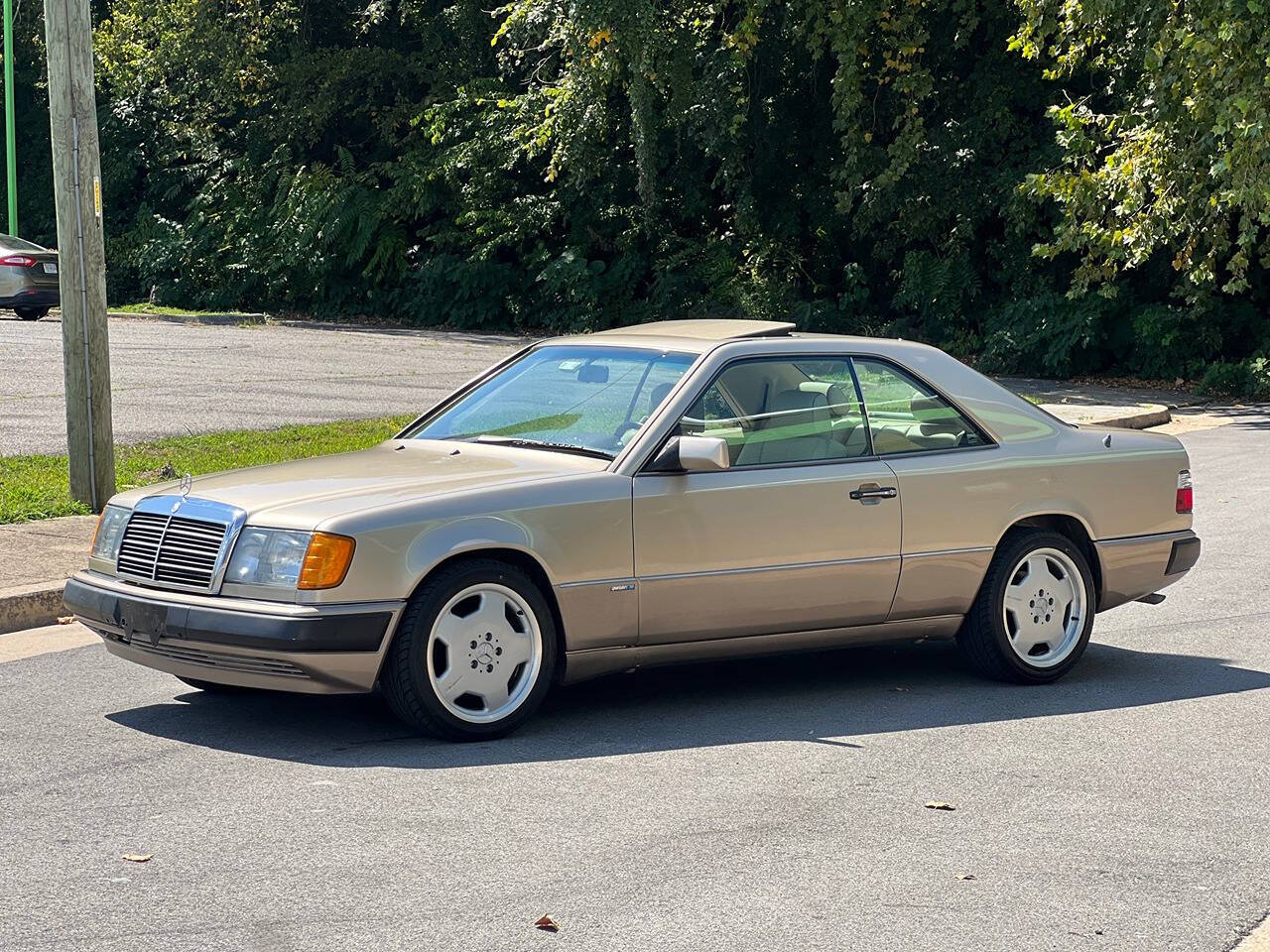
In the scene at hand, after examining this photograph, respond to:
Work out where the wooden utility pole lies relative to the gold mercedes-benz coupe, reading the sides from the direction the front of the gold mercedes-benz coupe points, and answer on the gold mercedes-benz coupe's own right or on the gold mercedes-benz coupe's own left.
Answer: on the gold mercedes-benz coupe's own right

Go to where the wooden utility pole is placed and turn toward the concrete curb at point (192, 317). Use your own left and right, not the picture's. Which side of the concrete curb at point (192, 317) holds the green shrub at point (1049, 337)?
right

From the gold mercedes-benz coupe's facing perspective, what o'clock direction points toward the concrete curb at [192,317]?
The concrete curb is roughly at 4 o'clock from the gold mercedes-benz coupe.

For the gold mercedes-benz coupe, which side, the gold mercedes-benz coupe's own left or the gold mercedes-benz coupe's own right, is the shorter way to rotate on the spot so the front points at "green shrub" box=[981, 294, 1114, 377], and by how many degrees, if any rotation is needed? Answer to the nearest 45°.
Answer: approximately 135° to the gold mercedes-benz coupe's own right

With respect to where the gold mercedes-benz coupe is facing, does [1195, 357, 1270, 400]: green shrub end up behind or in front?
behind

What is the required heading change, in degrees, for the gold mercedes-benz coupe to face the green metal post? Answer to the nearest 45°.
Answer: approximately 90° to its right

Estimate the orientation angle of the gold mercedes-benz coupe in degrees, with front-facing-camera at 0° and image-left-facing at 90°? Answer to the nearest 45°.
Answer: approximately 45°
